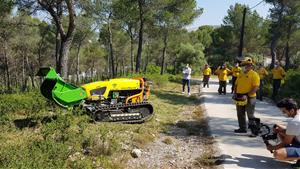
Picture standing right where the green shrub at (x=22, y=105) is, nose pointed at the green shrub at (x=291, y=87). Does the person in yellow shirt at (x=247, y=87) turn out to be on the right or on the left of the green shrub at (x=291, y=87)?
right

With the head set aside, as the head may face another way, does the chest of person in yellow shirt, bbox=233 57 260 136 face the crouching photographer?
no

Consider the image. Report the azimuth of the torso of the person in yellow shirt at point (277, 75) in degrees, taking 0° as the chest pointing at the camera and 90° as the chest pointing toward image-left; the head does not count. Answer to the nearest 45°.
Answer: approximately 45°

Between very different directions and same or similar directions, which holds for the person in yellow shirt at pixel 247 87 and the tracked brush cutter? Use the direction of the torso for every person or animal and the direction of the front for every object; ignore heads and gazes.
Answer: same or similar directions

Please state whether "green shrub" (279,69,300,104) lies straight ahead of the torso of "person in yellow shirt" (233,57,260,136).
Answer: no

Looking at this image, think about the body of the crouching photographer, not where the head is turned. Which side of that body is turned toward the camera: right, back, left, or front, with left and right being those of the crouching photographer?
left

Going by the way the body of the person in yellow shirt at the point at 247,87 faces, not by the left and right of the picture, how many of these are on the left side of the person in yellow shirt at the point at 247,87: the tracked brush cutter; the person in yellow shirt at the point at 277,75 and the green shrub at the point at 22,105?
0

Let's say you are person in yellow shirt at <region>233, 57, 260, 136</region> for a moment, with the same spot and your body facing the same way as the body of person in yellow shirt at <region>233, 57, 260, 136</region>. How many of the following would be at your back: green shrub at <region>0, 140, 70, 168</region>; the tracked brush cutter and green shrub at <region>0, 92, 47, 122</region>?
0

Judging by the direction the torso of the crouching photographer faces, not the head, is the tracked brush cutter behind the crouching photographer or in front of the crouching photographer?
in front

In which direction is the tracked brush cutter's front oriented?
to the viewer's left

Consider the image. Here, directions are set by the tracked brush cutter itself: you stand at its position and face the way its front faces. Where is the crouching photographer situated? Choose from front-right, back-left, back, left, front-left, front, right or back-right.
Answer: back-left

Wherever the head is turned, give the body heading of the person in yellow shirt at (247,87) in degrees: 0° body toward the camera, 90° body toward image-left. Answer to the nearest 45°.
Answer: approximately 45°

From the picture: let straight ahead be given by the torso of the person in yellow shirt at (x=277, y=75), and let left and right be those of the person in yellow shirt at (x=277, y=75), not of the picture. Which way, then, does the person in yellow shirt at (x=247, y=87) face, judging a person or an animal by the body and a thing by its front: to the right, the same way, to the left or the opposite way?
the same way

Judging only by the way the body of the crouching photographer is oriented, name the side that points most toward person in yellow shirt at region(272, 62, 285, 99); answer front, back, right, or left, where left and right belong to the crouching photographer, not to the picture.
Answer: right

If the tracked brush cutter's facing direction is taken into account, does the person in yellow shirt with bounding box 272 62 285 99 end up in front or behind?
behind
